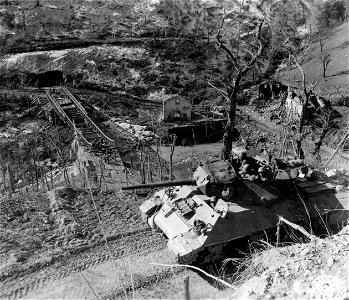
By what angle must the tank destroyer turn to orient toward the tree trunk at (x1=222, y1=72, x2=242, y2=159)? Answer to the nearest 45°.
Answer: approximately 135° to its right

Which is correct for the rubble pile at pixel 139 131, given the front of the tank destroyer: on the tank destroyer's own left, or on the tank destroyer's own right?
on the tank destroyer's own right

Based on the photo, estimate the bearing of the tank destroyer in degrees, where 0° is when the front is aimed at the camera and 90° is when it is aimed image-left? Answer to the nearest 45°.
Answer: approximately 45°
